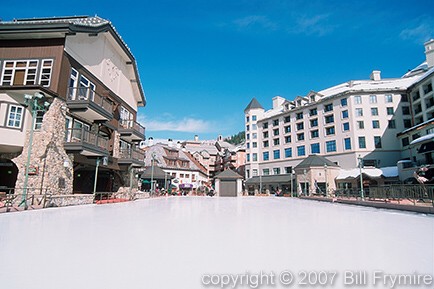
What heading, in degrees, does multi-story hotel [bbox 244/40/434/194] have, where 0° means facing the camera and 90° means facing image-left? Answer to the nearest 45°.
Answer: approximately 45°

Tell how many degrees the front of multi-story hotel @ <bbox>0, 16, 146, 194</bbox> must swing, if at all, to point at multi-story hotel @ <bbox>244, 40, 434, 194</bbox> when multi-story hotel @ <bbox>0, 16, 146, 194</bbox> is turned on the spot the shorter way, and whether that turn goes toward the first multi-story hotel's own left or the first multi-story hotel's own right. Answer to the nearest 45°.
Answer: approximately 45° to the first multi-story hotel's own left

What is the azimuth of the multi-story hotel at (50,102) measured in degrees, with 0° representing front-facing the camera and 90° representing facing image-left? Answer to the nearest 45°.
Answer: approximately 315°
